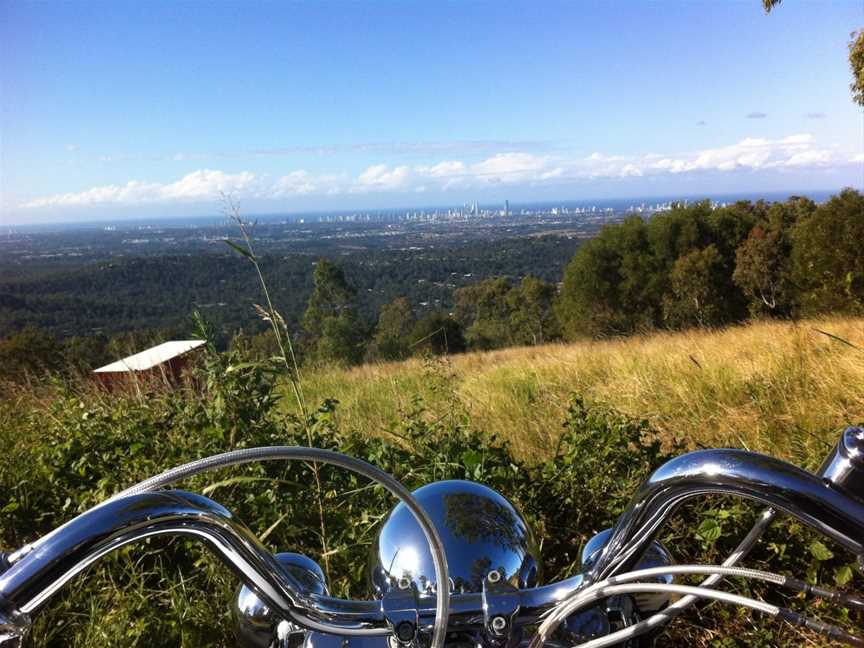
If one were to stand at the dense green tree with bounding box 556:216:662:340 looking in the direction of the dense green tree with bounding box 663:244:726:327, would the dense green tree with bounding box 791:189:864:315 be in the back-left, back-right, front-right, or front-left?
front-right

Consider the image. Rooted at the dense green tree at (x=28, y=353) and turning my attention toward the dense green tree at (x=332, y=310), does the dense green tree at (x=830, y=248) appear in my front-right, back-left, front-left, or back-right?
front-right

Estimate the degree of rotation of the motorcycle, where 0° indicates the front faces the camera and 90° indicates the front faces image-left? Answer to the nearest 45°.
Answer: approximately 180°

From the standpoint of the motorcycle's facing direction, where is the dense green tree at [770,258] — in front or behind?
in front

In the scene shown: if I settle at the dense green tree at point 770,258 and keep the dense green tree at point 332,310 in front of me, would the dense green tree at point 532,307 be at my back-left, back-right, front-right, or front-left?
front-right

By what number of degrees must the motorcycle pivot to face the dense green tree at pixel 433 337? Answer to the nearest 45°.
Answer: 0° — it already faces it

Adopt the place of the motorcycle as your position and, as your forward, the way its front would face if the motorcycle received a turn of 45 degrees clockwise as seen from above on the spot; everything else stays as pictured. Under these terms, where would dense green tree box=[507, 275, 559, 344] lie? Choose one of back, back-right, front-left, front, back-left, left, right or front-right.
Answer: front-left

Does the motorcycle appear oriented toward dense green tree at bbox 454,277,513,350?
yes

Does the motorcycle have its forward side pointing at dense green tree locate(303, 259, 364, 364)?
yes

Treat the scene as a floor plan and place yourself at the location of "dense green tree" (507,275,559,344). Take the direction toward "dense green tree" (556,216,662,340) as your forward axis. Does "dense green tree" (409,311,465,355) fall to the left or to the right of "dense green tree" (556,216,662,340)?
right
